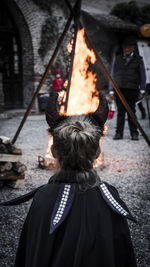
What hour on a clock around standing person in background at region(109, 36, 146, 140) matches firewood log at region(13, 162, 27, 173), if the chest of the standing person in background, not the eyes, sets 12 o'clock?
The firewood log is roughly at 1 o'clock from the standing person in background.

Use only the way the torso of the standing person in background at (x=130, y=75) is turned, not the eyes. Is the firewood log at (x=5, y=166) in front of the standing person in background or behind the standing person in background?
in front

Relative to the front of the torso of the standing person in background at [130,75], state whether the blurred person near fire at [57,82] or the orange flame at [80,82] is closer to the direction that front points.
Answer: the orange flame

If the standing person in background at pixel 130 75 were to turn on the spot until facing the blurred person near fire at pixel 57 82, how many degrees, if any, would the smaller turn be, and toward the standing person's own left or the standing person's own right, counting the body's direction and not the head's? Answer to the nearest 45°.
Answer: approximately 135° to the standing person's own right

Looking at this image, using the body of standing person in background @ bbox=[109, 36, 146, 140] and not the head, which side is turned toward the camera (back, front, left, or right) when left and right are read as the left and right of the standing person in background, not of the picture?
front

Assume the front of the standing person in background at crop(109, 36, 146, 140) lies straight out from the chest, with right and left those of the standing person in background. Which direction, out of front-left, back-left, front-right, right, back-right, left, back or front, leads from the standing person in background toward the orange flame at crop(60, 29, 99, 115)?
front

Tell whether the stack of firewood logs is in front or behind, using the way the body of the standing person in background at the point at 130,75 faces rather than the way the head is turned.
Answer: in front
